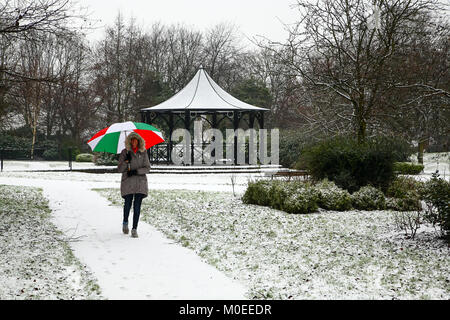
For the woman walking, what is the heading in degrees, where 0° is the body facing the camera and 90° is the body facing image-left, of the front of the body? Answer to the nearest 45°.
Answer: approximately 0°

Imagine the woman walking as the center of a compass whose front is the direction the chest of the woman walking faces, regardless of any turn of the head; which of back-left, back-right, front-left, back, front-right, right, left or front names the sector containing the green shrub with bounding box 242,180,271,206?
back-left

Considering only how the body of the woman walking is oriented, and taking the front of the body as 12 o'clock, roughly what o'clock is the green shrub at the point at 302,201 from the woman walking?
The green shrub is roughly at 8 o'clock from the woman walking.

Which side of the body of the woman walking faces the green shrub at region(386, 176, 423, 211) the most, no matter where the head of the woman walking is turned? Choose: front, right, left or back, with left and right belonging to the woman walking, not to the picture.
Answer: left

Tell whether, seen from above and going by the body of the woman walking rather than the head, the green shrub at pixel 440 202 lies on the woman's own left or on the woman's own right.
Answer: on the woman's own left

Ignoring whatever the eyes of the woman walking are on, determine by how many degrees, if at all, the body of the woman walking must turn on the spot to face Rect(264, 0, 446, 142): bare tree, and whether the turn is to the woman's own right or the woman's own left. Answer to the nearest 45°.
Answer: approximately 135° to the woman's own left

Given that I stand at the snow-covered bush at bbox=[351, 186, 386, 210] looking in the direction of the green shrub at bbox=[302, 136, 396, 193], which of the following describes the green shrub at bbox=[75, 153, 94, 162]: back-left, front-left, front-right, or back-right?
front-left

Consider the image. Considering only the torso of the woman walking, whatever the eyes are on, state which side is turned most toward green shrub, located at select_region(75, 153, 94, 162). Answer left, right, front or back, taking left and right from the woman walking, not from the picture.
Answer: back

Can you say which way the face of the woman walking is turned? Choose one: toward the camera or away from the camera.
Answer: toward the camera

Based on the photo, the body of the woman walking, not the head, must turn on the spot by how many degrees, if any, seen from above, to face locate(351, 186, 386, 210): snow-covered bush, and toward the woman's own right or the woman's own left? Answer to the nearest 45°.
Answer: approximately 135° to the woman's own left

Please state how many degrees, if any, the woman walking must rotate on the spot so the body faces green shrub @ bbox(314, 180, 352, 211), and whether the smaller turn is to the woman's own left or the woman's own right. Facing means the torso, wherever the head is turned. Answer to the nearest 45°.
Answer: approximately 135° to the woman's own left

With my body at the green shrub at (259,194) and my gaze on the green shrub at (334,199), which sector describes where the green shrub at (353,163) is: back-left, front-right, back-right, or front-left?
front-left
